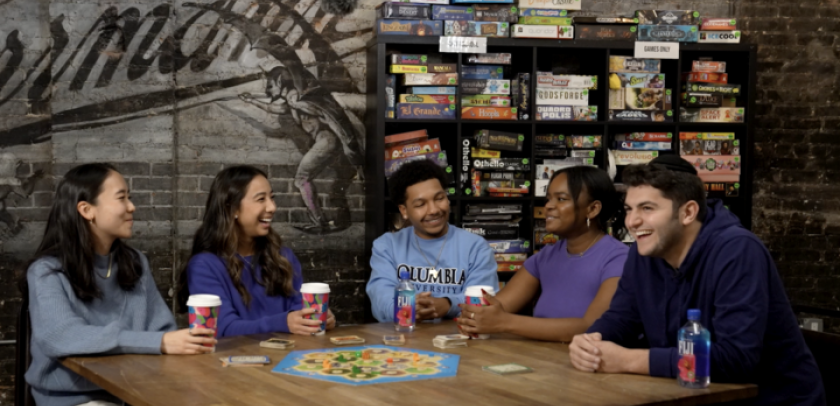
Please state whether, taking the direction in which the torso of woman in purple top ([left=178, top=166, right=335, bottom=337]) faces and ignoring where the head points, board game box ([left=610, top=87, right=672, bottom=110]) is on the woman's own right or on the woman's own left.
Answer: on the woman's own left

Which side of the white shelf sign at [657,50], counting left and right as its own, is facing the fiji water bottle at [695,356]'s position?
front

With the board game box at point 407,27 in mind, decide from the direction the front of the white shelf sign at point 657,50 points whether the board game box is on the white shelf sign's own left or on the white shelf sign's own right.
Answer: on the white shelf sign's own right

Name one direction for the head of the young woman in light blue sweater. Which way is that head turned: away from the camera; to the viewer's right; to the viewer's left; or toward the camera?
to the viewer's right

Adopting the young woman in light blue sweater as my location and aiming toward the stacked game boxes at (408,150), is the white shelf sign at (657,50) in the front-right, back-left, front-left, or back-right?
front-right

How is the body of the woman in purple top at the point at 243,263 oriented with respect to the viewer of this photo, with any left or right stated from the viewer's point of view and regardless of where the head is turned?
facing the viewer and to the right of the viewer

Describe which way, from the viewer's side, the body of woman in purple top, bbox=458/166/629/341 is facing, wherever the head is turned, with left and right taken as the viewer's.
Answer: facing the viewer and to the left of the viewer

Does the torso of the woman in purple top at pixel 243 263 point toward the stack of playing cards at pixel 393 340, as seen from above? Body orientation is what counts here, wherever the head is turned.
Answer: yes

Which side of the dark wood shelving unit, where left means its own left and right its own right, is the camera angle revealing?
front

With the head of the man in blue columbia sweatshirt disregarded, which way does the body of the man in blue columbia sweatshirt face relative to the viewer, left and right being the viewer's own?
facing the viewer

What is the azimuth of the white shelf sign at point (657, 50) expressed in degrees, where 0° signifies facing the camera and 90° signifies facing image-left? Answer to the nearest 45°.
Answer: approximately 0°

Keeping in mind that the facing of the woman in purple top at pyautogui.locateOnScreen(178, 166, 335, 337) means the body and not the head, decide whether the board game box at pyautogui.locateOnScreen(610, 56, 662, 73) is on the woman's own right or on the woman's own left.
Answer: on the woman's own left

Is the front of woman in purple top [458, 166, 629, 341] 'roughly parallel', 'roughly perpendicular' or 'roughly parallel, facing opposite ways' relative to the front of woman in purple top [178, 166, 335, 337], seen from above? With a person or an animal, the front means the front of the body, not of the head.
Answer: roughly perpendicular
